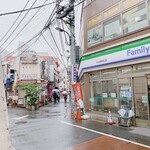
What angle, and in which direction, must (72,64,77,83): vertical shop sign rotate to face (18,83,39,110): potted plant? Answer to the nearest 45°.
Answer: approximately 135° to its right

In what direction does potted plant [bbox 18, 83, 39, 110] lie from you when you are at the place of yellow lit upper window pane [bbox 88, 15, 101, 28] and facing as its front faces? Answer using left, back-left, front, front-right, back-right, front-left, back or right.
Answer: right

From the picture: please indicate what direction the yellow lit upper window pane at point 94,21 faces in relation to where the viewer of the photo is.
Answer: facing the viewer and to the left of the viewer

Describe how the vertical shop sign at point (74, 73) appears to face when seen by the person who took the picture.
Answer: facing the viewer

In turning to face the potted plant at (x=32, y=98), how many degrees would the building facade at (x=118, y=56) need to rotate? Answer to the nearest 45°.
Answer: approximately 90° to its right

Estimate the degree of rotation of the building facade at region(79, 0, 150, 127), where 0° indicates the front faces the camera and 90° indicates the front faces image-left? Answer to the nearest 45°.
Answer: approximately 45°

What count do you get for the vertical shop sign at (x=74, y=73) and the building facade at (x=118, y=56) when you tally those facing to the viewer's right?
0

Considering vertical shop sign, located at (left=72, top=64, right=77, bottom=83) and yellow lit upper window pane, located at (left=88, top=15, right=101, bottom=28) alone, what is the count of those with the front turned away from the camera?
0

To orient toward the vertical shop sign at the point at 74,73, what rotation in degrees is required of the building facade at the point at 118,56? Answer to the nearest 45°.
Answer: approximately 90° to its right
